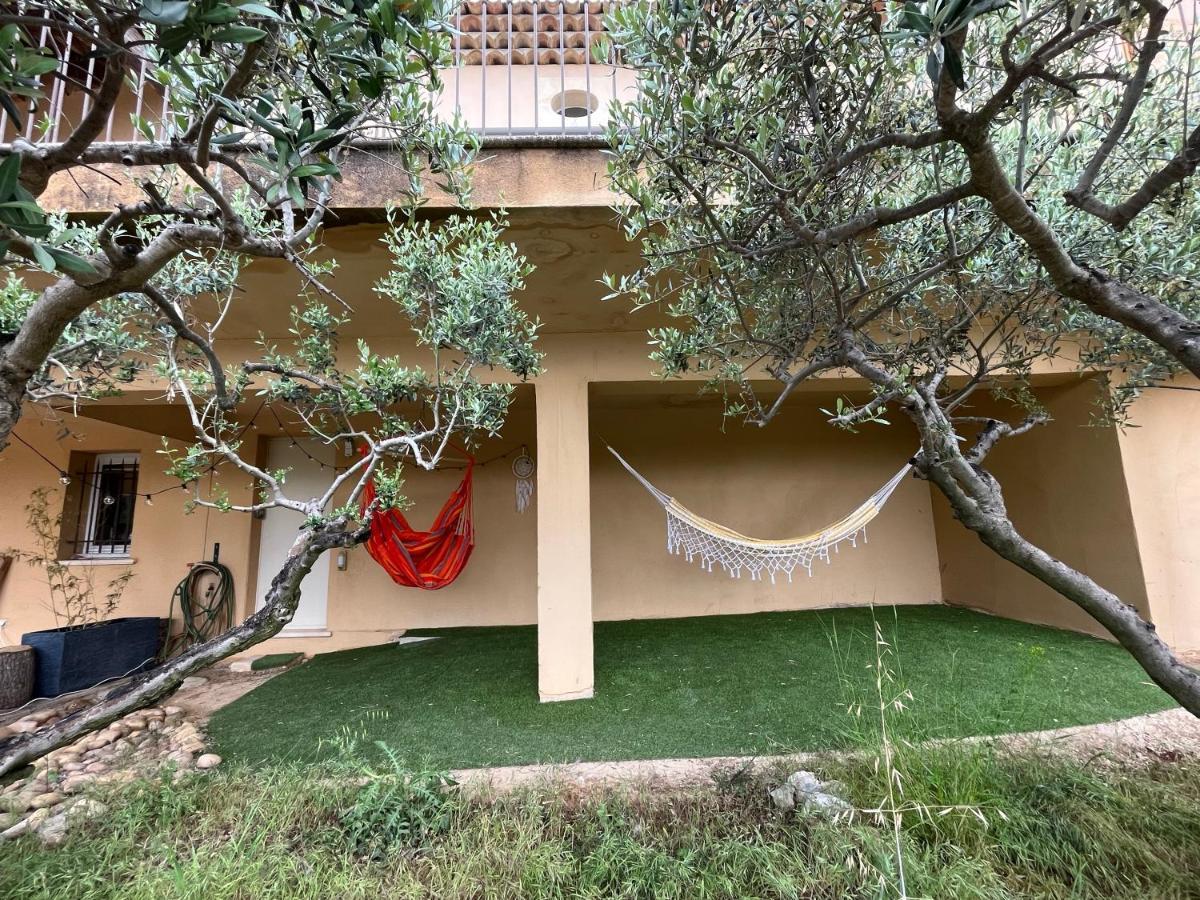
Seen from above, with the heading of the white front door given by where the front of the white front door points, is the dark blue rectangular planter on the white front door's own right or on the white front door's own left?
on the white front door's own right

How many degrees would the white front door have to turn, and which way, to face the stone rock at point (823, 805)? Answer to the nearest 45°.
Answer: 0° — it already faces it

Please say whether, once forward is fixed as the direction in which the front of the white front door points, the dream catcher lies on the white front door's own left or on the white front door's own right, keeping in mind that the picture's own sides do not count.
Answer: on the white front door's own left

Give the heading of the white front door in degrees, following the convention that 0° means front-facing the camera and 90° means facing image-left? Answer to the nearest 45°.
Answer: approximately 0°

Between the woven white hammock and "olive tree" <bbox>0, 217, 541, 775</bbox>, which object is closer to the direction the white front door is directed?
the olive tree

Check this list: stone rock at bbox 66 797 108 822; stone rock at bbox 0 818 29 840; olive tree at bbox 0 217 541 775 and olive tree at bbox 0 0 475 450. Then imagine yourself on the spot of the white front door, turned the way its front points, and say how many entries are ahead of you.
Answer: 4

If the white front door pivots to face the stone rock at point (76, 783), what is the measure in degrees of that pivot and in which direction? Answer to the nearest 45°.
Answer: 0° — it already faces it

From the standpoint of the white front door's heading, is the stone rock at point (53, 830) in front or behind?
in front

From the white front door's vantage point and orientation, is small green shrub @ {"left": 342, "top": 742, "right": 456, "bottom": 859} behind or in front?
in front

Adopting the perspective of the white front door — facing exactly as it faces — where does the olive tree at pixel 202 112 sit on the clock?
The olive tree is roughly at 12 o'clock from the white front door.

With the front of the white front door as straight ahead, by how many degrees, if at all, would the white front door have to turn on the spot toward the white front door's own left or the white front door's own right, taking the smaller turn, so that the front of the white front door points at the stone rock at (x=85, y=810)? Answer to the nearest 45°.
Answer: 0° — it already faces it

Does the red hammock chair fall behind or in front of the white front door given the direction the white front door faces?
in front
